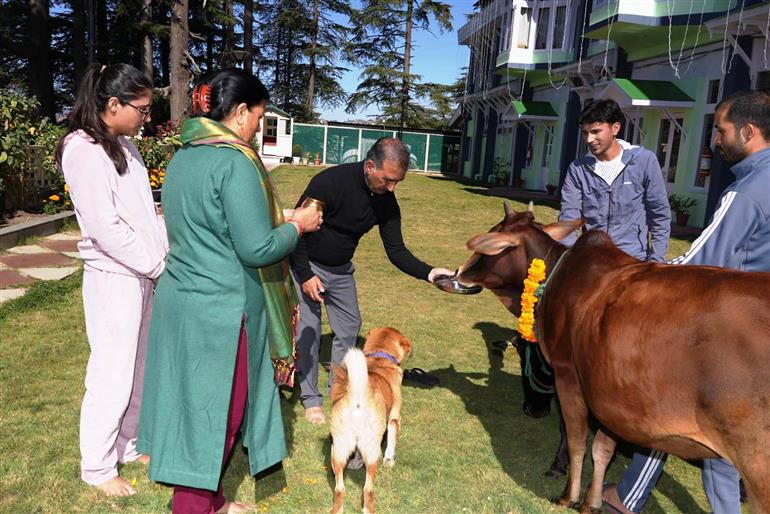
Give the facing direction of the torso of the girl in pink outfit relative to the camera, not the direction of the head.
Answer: to the viewer's right

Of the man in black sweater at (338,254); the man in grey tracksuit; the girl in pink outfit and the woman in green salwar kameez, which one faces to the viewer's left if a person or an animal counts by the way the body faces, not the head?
the man in grey tracksuit

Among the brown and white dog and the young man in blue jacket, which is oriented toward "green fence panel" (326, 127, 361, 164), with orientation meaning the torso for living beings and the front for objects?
the brown and white dog

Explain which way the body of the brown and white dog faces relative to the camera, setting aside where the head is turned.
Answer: away from the camera

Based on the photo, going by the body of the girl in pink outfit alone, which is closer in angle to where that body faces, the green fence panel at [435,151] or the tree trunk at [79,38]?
the green fence panel

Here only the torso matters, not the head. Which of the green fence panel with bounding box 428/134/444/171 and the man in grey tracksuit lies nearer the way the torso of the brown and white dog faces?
the green fence panel

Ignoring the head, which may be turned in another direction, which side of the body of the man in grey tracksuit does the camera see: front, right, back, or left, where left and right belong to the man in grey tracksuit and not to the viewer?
left

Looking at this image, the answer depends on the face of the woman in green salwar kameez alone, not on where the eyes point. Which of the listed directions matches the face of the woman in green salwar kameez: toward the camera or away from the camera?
away from the camera

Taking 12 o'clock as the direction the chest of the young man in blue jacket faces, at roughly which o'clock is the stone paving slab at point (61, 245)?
The stone paving slab is roughly at 2 o'clock from the young man in blue jacket.

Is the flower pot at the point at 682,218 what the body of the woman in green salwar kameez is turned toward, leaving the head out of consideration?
yes
